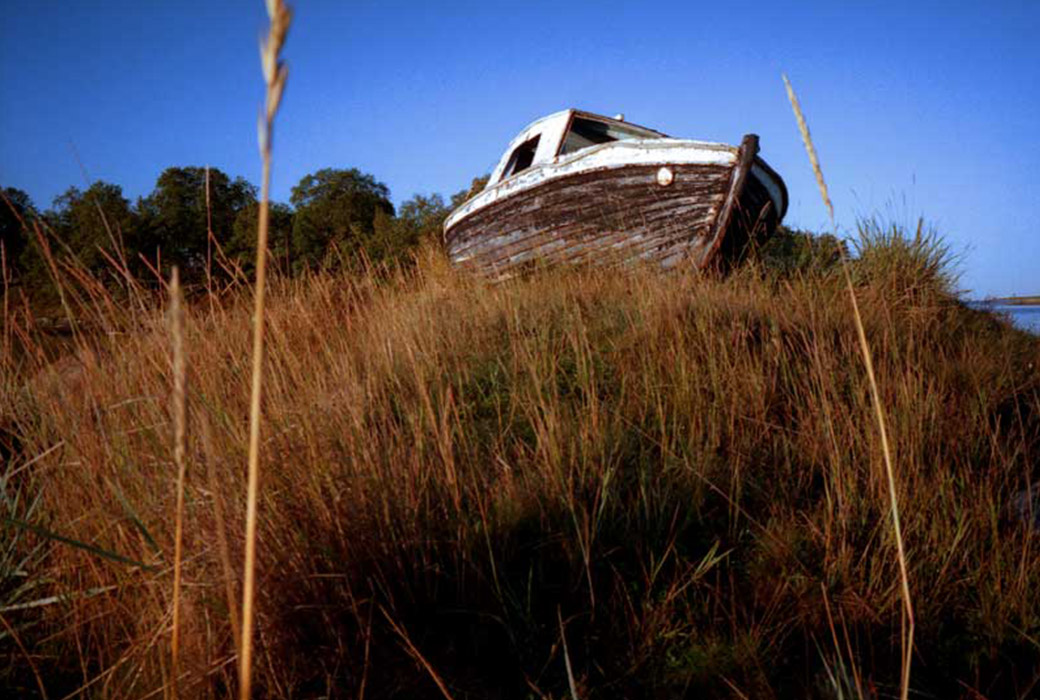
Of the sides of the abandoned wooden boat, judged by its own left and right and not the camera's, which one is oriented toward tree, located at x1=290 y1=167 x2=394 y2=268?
back

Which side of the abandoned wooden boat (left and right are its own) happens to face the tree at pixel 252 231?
back

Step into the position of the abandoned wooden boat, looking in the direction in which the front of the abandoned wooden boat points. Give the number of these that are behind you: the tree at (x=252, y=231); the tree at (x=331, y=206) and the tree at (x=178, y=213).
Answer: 3

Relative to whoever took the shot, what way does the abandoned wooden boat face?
facing the viewer and to the right of the viewer

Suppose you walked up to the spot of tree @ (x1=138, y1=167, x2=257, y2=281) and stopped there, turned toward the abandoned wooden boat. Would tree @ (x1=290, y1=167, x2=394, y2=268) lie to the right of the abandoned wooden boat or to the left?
left

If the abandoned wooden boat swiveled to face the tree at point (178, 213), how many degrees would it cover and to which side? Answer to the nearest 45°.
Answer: approximately 180°
